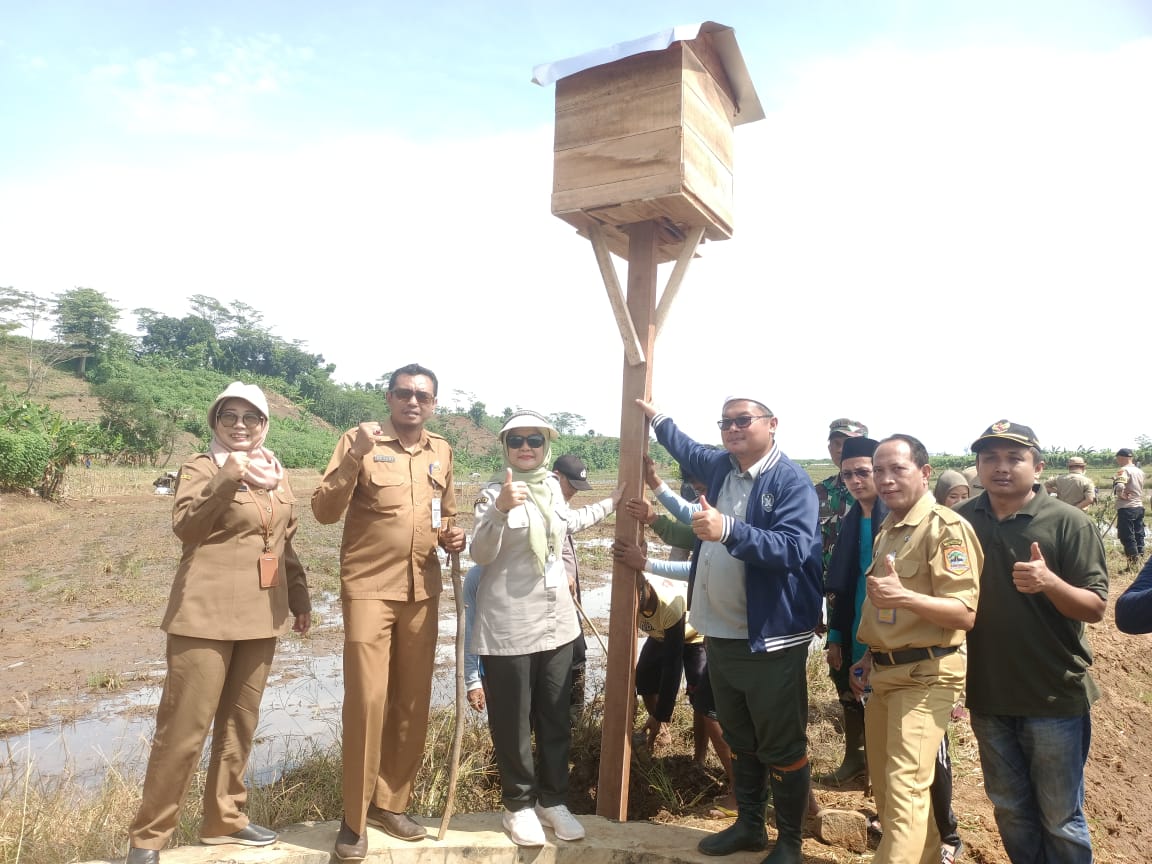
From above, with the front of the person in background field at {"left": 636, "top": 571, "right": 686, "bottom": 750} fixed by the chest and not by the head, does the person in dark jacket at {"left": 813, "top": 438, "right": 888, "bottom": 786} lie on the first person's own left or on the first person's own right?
on the first person's own left

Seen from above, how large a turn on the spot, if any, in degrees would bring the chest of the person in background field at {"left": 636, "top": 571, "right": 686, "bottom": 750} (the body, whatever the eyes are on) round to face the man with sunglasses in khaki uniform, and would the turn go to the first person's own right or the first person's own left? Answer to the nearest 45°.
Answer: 0° — they already face them

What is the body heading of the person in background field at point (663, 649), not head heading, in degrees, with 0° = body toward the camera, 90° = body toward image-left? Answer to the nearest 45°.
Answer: approximately 45°

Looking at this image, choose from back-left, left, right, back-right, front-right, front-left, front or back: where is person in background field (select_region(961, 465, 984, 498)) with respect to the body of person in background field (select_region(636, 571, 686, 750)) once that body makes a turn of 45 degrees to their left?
back-left

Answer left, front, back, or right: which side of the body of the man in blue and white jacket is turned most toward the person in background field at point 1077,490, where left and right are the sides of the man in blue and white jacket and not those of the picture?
back

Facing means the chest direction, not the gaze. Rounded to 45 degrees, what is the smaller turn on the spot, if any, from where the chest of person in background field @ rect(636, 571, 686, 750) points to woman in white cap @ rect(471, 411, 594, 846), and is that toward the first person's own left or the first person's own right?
0° — they already face them
